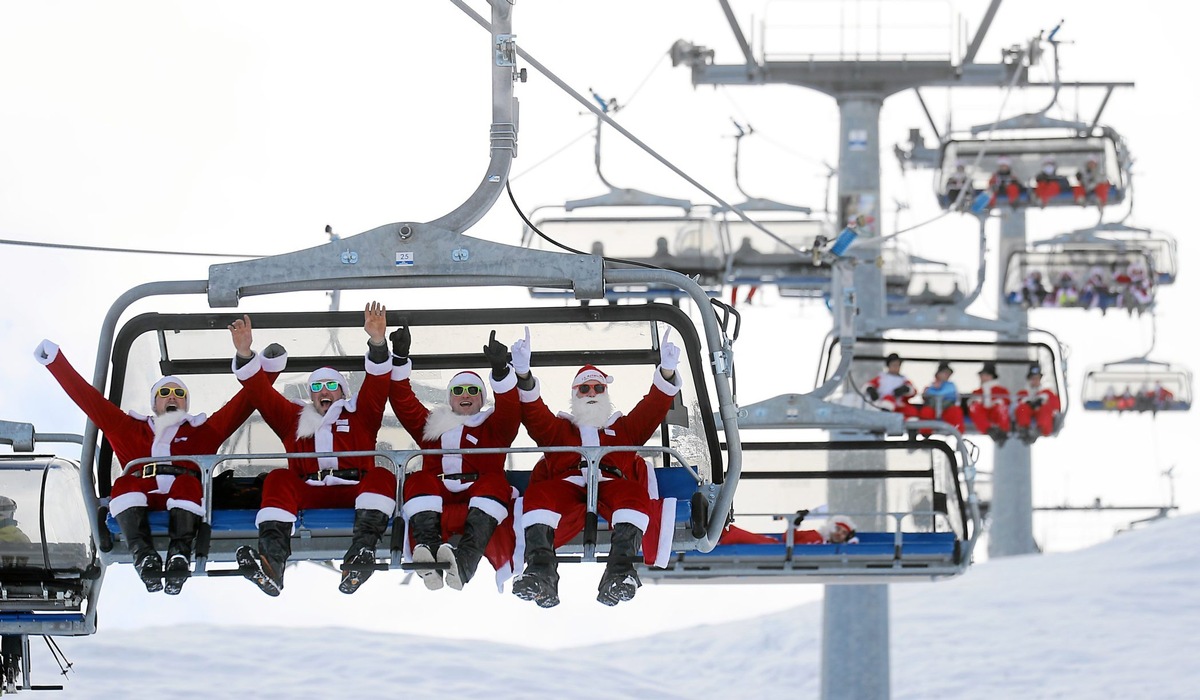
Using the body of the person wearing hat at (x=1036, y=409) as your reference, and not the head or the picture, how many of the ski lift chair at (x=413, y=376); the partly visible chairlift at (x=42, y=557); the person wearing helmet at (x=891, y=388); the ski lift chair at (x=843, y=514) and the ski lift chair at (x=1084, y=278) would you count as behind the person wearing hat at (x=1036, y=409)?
1

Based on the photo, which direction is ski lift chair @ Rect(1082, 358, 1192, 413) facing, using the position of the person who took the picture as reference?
facing the viewer

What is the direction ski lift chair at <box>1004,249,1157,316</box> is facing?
toward the camera

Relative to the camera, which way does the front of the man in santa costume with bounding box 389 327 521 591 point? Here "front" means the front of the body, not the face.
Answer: toward the camera

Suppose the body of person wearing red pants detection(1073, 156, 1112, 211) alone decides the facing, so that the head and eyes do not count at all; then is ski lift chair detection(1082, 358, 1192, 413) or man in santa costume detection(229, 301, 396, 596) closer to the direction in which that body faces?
the man in santa costume

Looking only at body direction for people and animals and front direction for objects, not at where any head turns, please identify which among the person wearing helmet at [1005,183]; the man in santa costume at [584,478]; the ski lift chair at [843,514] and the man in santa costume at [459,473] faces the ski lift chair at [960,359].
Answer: the person wearing helmet

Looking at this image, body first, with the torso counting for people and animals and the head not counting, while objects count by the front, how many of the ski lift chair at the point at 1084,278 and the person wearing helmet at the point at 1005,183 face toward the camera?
2

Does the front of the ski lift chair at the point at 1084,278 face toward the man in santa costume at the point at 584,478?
yes

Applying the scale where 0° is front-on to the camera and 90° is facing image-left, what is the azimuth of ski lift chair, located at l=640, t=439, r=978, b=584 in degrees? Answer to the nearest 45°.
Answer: approximately 0°

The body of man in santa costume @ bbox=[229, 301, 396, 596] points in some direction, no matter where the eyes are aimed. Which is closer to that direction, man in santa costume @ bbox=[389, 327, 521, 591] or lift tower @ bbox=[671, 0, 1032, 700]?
the man in santa costume

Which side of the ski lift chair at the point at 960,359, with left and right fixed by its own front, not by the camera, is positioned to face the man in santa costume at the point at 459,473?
front

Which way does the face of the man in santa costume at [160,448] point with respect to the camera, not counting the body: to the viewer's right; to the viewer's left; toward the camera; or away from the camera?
toward the camera

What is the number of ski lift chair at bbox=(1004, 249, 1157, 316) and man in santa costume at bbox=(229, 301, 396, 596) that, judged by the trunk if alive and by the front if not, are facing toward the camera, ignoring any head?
2

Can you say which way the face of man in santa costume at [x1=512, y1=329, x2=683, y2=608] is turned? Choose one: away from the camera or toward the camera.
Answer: toward the camera

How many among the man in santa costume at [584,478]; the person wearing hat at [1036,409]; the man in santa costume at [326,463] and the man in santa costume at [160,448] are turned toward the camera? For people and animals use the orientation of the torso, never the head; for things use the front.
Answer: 4
